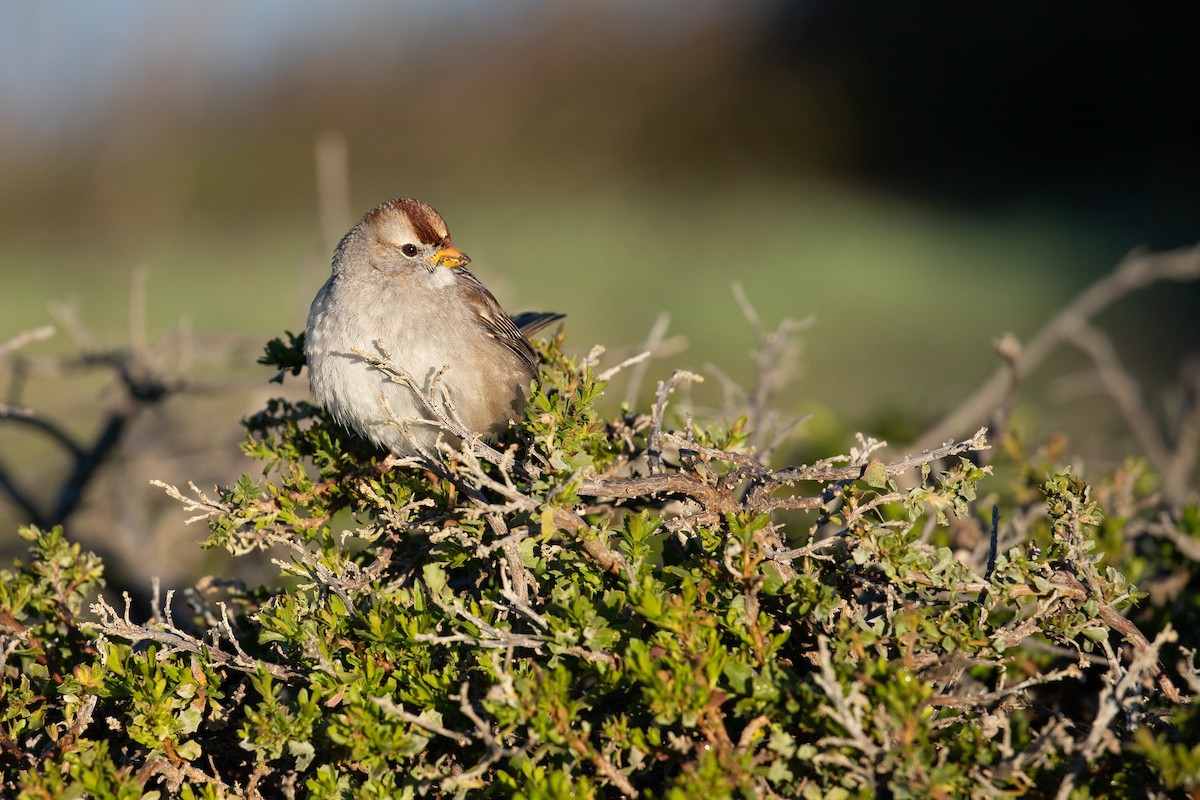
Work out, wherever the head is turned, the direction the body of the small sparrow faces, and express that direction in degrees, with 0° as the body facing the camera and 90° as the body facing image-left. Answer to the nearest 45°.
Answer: approximately 45°
